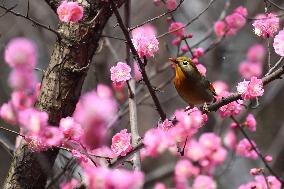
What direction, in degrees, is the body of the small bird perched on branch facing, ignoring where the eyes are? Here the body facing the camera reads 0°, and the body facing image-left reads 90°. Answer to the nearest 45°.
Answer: approximately 90°
